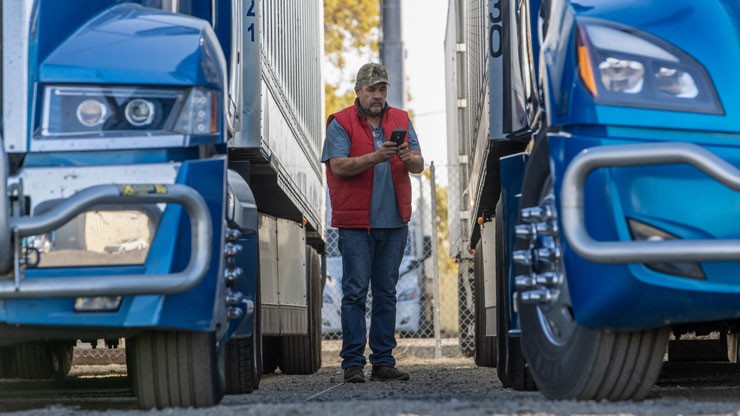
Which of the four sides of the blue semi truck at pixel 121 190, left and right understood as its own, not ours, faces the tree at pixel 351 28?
back

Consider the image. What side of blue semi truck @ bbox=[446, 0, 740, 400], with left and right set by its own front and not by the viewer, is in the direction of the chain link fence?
back

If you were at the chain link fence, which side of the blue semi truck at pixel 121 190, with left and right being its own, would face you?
back

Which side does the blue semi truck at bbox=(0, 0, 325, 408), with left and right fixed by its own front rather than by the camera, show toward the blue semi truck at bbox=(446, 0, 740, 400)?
left

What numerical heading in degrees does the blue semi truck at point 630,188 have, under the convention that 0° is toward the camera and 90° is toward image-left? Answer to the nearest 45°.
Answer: approximately 0°

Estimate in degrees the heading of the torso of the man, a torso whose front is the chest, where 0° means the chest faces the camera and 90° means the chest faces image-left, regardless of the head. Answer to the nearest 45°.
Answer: approximately 315°

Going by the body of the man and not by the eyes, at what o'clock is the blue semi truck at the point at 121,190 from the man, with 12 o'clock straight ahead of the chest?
The blue semi truck is roughly at 2 o'clock from the man.

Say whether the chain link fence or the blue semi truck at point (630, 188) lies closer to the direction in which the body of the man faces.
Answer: the blue semi truck

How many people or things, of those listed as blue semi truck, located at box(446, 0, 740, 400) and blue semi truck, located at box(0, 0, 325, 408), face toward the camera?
2

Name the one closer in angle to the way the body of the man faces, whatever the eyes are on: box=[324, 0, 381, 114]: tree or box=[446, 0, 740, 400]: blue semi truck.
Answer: the blue semi truck

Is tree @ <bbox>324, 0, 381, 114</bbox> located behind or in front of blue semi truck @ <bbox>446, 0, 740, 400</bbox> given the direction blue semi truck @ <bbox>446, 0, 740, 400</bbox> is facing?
behind
